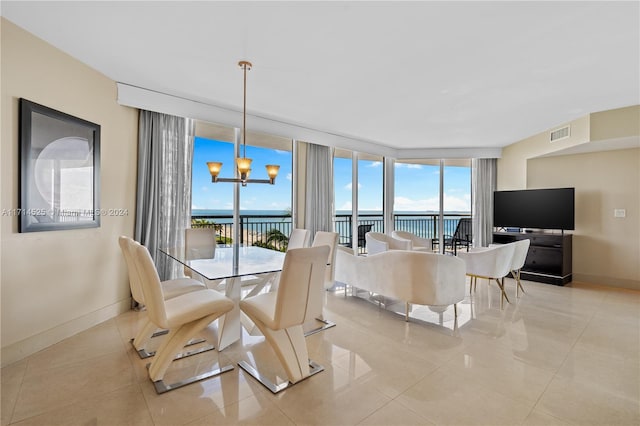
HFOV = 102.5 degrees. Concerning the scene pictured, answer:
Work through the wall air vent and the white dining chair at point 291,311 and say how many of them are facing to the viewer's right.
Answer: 0

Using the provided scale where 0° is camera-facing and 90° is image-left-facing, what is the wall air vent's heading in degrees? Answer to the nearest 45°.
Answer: approximately 45°

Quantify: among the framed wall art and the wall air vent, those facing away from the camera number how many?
0

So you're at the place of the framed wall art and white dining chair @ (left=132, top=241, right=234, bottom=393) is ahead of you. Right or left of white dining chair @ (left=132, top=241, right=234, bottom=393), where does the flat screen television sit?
left

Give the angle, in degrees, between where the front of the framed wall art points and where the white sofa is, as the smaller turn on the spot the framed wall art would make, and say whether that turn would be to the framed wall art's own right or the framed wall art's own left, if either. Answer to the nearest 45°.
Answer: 0° — it already faces it

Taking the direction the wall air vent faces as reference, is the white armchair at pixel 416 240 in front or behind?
in front

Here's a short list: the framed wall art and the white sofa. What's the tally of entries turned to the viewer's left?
0

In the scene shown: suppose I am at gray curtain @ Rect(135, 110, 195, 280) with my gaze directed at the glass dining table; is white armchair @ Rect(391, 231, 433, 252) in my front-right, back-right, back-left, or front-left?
front-left

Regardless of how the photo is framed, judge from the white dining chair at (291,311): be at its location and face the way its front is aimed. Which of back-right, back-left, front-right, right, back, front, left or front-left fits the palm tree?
front-right

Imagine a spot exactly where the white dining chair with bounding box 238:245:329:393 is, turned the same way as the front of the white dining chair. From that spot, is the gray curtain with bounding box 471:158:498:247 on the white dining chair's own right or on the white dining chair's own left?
on the white dining chair's own right

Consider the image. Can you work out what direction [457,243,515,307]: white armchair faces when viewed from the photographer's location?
facing away from the viewer and to the left of the viewer

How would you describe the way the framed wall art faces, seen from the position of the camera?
facing the viewer and to the right of the viewer
